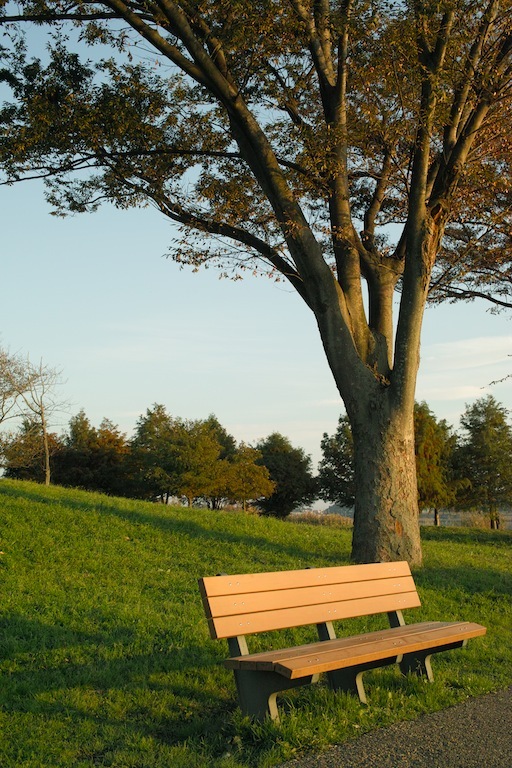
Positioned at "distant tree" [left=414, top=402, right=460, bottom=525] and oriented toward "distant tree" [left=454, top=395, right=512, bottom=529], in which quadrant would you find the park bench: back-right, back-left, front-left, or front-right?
back-right

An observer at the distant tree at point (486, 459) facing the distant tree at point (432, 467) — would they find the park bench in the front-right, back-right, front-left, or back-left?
front-left

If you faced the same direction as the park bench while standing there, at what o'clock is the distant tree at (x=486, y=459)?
The distant tree is roughly at 8 o'clock from the park bench.

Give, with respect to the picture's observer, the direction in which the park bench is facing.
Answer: facing the viewer and to the right of the viewer

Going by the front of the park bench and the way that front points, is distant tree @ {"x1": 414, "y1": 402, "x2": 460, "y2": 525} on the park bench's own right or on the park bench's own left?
on the park bench's own left

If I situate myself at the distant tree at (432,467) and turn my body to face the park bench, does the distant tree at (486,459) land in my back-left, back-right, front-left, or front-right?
back-left
